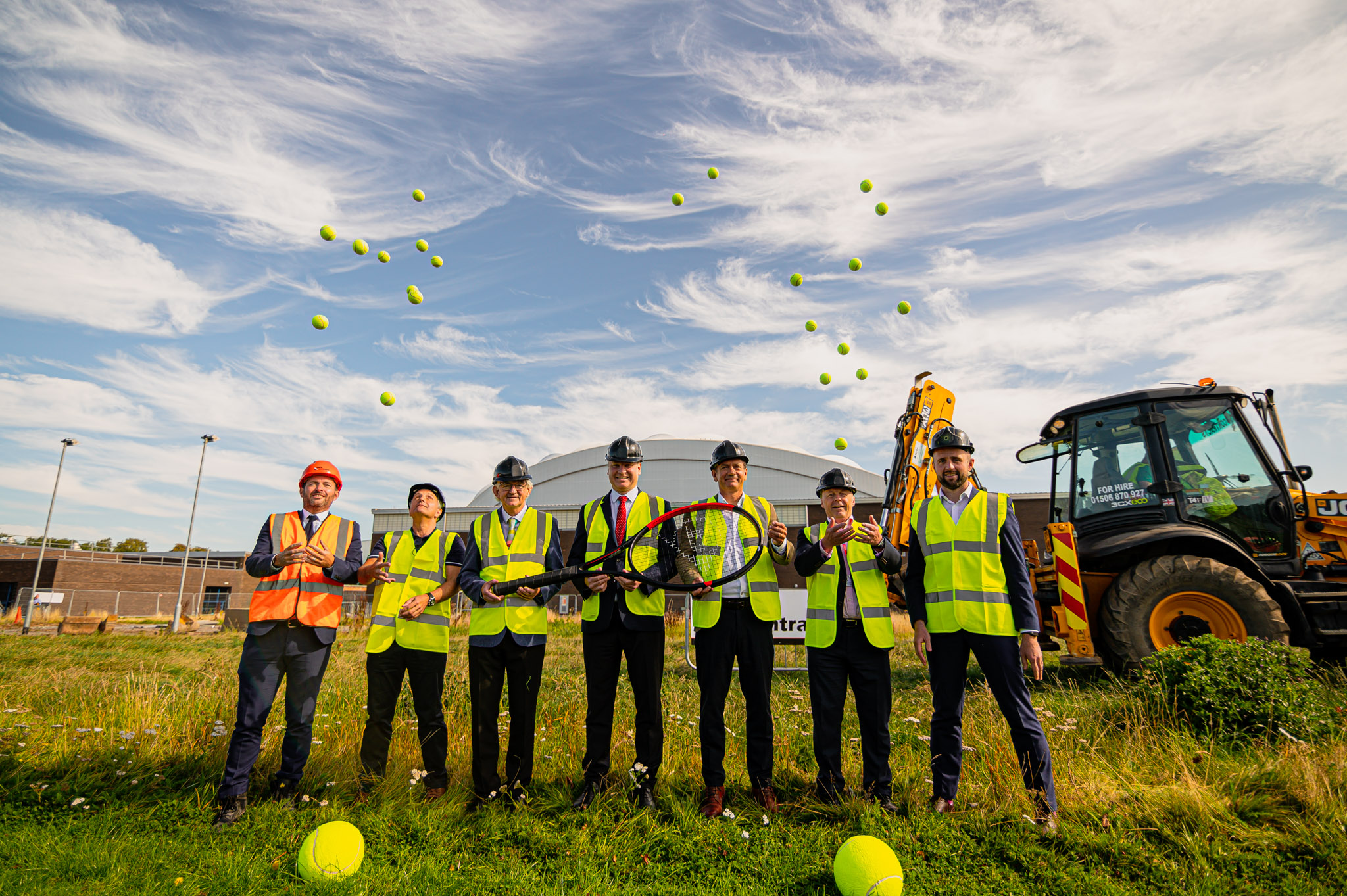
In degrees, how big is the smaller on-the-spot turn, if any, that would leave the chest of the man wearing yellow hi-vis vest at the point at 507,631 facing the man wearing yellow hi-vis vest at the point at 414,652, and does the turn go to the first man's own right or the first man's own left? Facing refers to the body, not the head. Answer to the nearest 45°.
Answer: approximately 135° to the first man's own right

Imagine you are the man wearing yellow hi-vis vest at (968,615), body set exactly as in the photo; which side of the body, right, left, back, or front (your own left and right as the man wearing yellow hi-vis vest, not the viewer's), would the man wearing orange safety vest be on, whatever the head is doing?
right

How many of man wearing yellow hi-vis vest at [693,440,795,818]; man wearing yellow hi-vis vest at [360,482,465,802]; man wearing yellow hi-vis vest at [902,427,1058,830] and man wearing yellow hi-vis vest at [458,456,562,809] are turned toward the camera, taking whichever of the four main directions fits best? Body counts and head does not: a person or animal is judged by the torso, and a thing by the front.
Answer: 4

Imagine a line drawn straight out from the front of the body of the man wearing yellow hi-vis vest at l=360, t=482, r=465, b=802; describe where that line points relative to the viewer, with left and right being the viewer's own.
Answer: facing the viewer

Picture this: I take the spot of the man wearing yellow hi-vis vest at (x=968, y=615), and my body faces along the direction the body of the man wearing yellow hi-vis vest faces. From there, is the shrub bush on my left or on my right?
on my left

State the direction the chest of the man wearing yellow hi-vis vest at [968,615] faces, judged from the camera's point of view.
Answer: toward the camera

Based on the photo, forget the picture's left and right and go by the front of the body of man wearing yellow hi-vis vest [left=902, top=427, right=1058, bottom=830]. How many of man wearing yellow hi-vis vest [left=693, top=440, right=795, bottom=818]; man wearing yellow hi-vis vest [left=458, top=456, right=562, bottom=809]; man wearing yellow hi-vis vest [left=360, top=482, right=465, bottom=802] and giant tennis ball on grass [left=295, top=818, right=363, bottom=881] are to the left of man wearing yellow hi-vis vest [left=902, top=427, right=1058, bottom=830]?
0

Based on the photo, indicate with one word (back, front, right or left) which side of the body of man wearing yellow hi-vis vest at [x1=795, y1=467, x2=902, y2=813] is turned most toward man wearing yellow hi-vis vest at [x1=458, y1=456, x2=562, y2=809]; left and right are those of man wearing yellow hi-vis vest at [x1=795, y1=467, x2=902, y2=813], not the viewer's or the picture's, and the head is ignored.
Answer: right

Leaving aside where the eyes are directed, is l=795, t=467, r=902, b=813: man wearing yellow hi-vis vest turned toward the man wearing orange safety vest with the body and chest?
no

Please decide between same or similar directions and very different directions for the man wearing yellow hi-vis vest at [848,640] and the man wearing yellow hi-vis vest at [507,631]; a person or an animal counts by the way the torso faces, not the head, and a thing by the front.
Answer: same or similar directions

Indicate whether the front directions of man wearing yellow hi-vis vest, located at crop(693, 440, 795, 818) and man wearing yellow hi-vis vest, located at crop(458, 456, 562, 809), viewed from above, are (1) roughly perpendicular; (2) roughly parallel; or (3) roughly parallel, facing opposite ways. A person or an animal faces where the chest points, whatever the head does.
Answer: roughly parallel

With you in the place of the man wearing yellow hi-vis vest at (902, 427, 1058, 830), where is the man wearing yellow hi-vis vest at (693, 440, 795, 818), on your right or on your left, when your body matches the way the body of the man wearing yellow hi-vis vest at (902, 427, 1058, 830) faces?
on your right

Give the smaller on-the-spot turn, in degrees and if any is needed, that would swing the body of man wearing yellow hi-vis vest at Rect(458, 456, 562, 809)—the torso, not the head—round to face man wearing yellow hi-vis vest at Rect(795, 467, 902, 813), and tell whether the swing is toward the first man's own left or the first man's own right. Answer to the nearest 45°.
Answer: approximately 90° to the first man's own left

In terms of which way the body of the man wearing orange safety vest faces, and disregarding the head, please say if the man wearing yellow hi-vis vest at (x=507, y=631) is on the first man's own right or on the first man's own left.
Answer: on the first man's own left

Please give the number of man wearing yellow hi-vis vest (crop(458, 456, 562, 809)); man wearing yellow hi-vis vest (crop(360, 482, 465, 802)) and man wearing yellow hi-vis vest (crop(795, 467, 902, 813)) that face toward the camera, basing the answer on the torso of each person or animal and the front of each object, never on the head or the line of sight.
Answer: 3

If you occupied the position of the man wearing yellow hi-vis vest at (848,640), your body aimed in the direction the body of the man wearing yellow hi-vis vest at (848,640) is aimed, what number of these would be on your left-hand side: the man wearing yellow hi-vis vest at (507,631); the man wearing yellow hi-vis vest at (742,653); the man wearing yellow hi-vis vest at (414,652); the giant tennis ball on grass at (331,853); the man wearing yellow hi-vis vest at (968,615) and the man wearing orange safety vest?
1

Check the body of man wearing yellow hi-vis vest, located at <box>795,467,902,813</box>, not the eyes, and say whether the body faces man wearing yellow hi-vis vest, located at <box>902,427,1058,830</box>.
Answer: no

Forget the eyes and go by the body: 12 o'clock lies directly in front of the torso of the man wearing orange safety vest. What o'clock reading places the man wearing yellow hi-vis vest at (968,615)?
The man wearing yellow hi-vis vest is roughly at 10 o'clock from the man wearing orange safety vest.

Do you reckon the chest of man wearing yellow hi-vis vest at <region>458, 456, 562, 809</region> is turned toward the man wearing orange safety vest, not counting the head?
no

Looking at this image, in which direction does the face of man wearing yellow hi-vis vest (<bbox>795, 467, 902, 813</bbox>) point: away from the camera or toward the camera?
toward the camera

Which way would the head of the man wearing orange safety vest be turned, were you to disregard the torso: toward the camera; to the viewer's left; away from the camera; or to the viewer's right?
toward the camera
